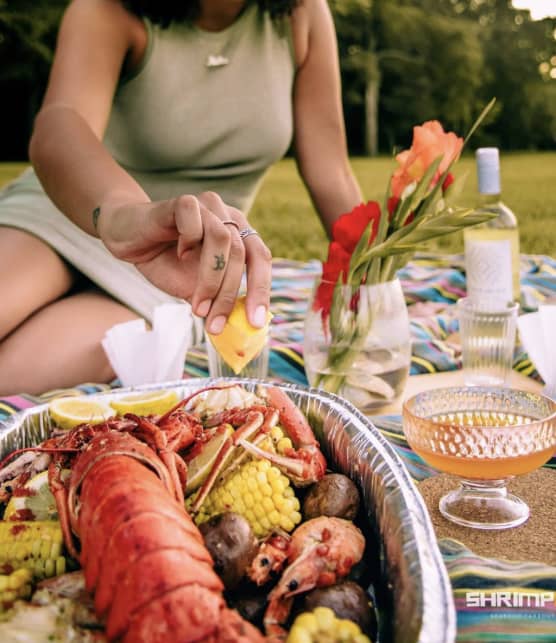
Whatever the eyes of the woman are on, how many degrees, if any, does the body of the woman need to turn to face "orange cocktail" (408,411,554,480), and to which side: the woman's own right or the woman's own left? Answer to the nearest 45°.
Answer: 0° — they already face it

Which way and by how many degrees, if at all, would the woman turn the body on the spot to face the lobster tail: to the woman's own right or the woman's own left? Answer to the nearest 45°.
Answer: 0° — they already face it

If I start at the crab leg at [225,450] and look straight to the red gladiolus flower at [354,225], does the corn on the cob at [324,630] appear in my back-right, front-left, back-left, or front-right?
back-right

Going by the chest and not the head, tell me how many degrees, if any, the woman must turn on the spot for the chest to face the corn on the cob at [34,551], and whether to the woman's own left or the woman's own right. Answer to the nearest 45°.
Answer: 0° — they already face it

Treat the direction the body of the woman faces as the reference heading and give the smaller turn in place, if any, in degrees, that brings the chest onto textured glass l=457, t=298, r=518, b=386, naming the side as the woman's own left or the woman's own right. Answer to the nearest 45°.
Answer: approximately 45° to the woman's own left

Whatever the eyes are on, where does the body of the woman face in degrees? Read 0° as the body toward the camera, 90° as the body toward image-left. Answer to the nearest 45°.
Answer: approximately 0°

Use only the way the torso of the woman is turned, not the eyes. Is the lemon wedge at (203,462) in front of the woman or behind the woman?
in front

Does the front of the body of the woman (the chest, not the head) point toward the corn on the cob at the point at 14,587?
yes

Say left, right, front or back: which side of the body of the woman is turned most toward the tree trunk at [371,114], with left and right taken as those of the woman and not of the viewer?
back

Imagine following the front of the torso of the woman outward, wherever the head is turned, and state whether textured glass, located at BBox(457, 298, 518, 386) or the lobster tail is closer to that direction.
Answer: the lobster tail
